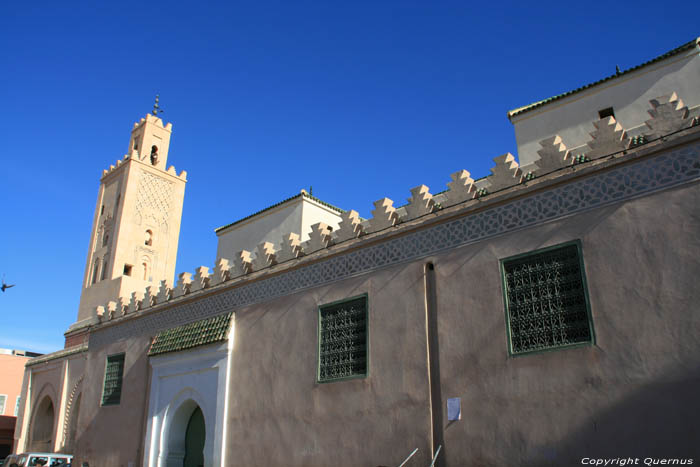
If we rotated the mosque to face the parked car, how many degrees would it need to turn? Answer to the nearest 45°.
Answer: approximately 90° to its right

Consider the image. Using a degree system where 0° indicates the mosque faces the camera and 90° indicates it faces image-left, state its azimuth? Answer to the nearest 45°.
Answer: approximately 45°
